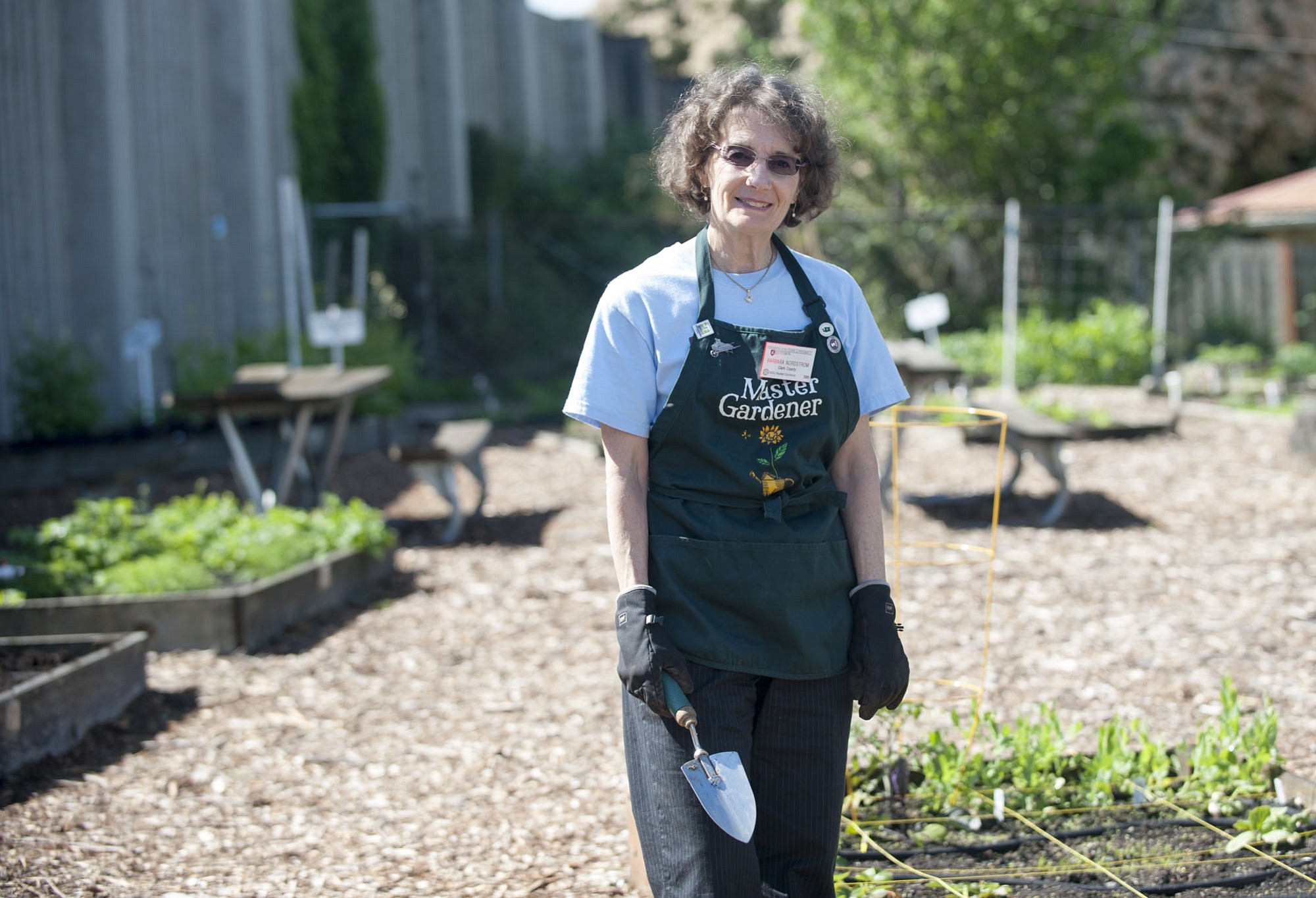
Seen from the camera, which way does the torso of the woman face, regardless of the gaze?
toward the camera

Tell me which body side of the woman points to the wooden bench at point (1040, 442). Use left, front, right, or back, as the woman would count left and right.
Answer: back

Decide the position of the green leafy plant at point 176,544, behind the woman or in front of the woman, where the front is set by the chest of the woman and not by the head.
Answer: behind

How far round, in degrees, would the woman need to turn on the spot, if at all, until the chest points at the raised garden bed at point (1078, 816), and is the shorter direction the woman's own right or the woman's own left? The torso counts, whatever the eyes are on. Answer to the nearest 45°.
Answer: approximately 135° to the woman's own left

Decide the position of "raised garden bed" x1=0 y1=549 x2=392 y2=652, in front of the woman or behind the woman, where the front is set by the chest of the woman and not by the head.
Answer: behind

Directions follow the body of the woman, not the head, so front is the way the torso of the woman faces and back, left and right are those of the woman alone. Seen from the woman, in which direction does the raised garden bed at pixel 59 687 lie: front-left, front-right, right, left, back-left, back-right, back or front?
back-right

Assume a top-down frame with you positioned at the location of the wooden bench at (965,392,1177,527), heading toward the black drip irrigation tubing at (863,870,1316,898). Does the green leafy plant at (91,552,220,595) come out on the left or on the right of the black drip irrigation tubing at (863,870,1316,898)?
right

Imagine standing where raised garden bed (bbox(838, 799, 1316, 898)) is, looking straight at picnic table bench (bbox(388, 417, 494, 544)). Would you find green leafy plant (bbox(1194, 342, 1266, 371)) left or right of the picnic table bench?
right
